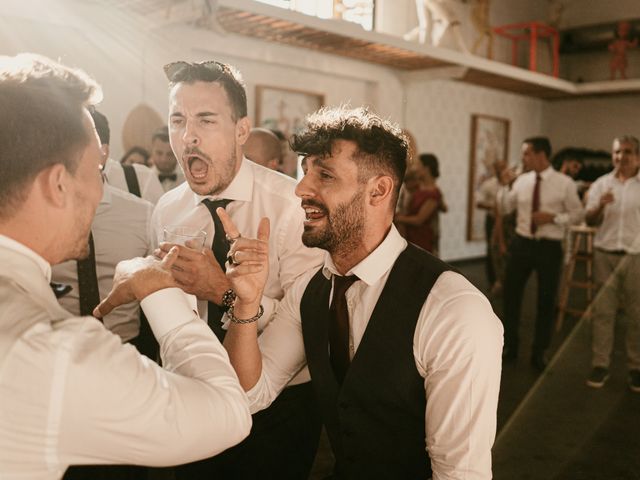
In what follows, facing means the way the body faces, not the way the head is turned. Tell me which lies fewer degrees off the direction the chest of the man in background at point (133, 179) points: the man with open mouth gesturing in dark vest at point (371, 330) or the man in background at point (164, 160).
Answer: the man with open mouth gesturing in dark vest

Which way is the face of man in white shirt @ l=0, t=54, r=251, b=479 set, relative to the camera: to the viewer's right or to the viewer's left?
to the viewer's right

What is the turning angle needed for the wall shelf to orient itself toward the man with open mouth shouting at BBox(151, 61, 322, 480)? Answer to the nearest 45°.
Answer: approximately 45° to its right

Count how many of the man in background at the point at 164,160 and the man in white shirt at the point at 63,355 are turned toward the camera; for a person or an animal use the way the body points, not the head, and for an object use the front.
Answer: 1

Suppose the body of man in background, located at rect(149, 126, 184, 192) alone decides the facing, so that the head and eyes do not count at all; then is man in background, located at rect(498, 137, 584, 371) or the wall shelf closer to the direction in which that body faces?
the man in background

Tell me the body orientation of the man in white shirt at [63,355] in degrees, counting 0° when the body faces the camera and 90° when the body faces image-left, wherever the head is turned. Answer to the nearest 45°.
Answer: approximately 225°

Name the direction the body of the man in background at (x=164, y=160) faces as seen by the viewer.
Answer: toward the camera

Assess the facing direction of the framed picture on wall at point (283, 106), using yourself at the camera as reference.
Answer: facing the viewer and to the right of the viewer

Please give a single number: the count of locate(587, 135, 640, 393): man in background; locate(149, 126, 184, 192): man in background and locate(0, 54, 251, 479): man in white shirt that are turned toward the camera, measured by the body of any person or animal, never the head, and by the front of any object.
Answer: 2

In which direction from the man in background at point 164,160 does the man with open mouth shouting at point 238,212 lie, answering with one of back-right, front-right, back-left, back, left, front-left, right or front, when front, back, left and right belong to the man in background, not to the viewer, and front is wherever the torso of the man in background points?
front

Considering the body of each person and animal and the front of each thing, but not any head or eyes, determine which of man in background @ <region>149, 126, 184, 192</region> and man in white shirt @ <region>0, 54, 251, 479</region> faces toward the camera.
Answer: the man in background

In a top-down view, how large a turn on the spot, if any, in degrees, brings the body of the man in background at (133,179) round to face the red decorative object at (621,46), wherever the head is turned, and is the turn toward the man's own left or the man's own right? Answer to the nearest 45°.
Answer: approximately 180°

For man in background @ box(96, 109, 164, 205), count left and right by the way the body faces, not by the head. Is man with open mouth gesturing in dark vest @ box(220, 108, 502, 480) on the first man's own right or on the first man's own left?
on the first man's own left

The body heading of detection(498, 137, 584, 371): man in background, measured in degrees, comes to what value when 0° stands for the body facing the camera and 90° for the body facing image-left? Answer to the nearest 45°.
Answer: approximately 45°

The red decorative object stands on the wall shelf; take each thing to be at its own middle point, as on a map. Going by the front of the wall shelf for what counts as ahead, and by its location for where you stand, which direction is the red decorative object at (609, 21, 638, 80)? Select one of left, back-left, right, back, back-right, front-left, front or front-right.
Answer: left

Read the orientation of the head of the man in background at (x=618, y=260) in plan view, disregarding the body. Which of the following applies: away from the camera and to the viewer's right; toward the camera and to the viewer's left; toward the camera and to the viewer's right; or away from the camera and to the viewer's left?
toward the camera and to the viewer's left

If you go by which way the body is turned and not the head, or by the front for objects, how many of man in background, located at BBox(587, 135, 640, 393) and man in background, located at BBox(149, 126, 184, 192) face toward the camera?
2
